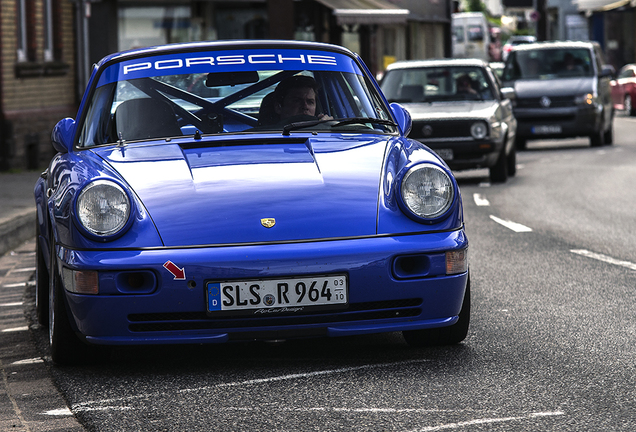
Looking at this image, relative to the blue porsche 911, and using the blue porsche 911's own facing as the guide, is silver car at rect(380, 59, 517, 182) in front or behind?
behind

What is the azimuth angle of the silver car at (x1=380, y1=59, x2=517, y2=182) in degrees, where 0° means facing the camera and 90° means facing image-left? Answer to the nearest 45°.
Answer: approximately 0°

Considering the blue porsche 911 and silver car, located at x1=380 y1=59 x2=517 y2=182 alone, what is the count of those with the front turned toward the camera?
2

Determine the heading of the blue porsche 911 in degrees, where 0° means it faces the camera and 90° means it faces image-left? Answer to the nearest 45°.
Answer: approximately 0°

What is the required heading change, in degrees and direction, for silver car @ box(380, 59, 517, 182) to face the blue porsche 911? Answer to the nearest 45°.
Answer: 0° — it already faces it
